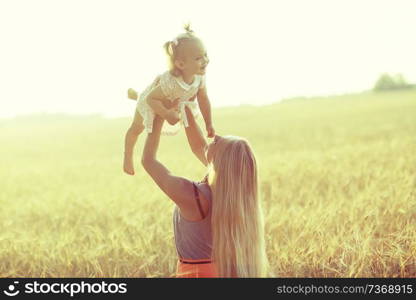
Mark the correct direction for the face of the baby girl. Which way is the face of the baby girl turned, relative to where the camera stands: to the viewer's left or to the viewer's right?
to the viewer's right

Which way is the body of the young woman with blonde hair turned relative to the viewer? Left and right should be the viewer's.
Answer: facing away from the viewer and to the left of the viewer
